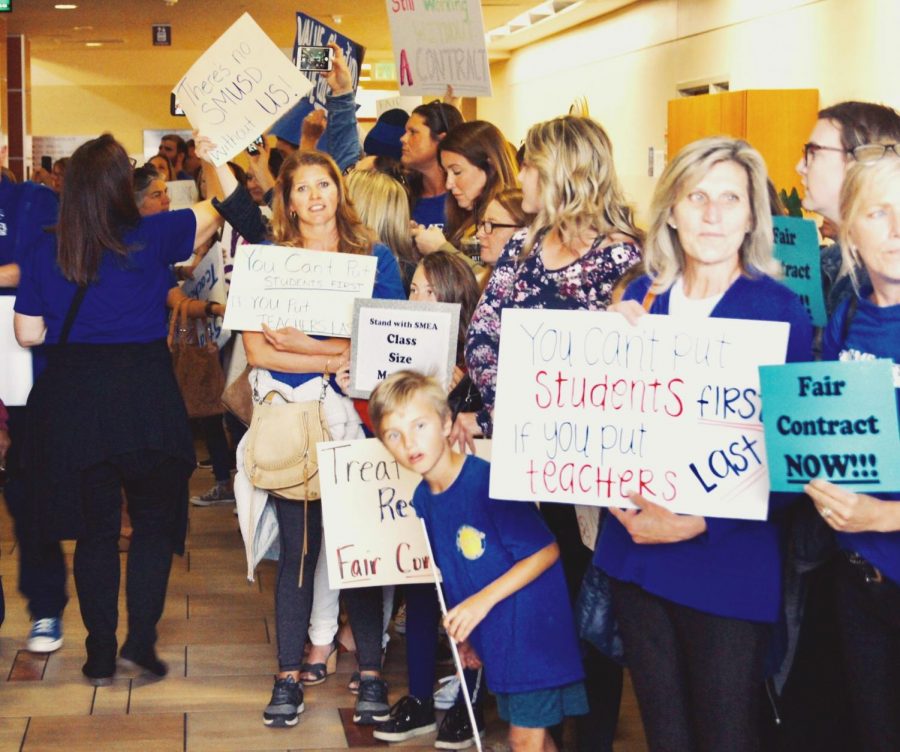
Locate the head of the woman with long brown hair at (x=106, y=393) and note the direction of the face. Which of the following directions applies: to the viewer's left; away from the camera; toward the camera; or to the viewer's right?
away from the camera

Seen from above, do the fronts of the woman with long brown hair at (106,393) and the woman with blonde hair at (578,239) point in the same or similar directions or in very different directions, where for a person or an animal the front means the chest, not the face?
same or similar directions

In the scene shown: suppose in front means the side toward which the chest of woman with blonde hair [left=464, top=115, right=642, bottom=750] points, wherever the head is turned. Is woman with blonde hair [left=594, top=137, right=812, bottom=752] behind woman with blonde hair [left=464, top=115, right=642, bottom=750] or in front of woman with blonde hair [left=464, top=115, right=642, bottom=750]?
behind

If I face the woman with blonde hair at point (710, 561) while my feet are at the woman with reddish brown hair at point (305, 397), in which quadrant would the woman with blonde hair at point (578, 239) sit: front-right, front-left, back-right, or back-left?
front-left

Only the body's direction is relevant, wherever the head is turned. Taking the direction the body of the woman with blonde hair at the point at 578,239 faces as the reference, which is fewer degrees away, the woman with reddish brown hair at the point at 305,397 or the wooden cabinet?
the woman with reddish brown hair

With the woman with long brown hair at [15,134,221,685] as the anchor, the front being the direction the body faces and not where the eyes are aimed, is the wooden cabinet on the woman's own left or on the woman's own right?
on the woman's own right

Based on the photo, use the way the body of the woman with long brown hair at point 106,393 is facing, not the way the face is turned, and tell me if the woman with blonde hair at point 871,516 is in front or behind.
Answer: behind

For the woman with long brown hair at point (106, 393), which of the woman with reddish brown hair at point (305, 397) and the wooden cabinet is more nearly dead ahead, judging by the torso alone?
the wooden cabinet

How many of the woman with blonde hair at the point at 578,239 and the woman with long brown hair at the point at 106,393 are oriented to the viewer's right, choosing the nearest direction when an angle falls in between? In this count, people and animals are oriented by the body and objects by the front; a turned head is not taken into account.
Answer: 0

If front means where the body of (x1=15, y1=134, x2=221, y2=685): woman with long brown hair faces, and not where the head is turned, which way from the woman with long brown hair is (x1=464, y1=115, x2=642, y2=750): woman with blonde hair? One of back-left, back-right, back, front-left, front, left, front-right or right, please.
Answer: back-right

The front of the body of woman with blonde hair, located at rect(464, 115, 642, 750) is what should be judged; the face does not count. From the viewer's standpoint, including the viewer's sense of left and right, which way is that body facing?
facing away from the viewer and to the left of the viewer

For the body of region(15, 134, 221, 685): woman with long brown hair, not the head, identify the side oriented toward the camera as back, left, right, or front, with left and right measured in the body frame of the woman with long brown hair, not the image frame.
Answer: back
